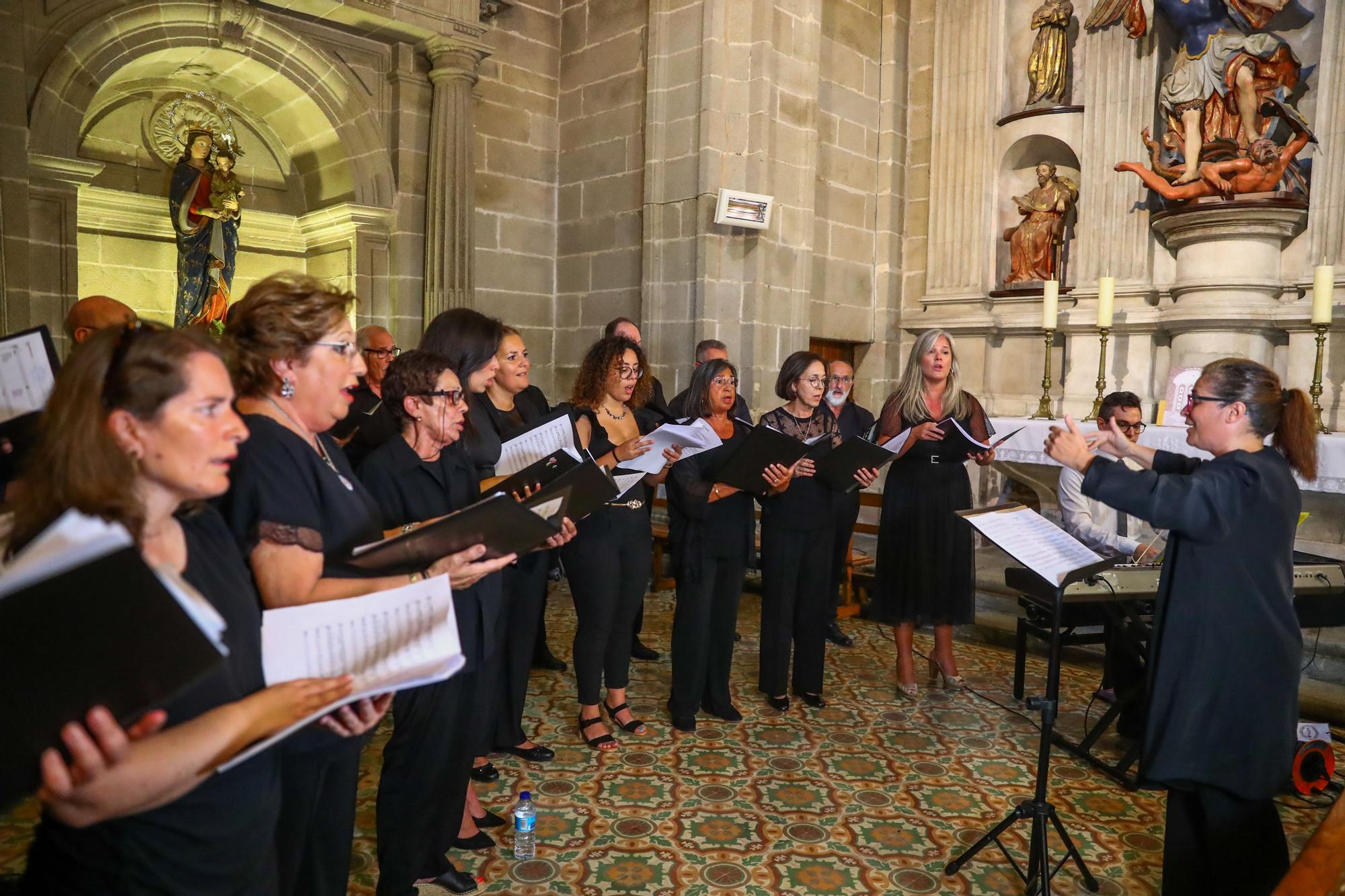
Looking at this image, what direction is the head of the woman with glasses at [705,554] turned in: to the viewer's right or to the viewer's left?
to the viewer's right

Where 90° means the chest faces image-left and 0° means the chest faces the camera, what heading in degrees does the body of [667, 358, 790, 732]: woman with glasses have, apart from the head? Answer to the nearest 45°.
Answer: approximately 315°

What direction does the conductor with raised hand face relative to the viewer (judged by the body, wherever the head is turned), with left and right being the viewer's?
facing to the left of the viewer

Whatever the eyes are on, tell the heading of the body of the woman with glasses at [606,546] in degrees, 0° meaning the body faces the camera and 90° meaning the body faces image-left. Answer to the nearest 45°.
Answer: approximately 315°

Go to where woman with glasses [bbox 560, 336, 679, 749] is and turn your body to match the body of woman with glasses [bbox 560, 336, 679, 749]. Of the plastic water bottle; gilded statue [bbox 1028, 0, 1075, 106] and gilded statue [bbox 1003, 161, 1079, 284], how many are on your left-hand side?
2

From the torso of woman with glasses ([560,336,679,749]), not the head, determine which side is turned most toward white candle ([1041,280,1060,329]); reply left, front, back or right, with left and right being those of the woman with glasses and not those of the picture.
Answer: left

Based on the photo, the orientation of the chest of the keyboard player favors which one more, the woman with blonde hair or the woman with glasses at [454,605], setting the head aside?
the woman with glasses

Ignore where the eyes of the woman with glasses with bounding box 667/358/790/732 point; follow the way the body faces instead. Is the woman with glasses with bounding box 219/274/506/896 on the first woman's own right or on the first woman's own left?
on the first woman's own right

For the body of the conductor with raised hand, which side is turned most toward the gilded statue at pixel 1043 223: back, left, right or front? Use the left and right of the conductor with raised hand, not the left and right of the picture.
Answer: right

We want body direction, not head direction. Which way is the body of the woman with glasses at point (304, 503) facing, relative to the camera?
to the viewer's right
